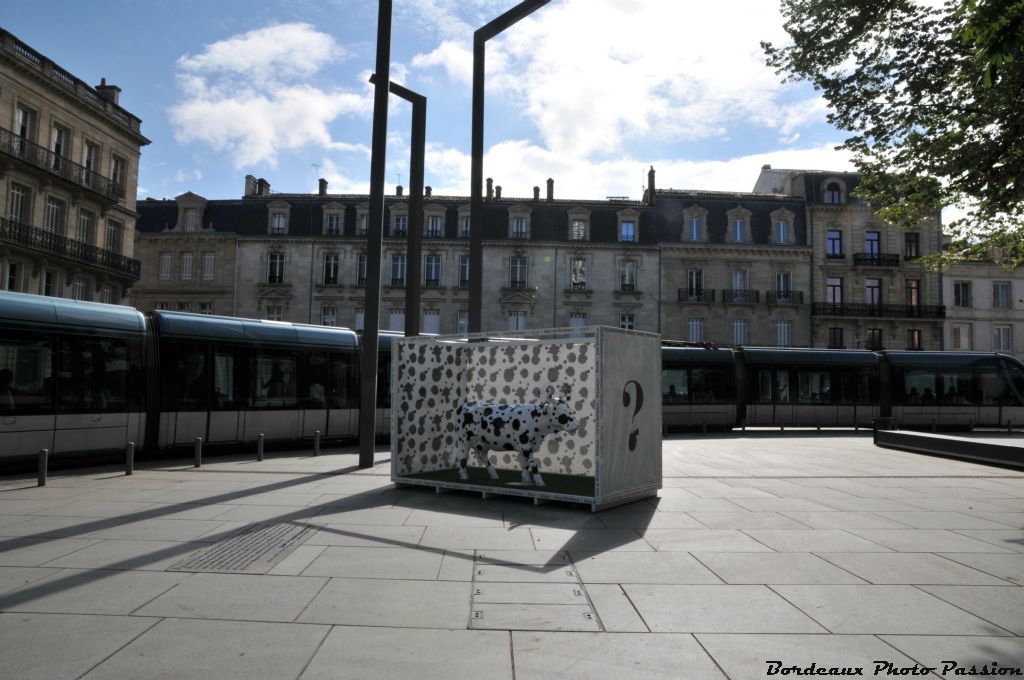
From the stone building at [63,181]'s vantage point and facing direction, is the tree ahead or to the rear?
ahead

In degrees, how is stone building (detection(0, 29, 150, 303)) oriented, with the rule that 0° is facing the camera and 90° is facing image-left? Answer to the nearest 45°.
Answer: approximately 315°

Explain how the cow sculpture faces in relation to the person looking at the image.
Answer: facing to the right of the viewer

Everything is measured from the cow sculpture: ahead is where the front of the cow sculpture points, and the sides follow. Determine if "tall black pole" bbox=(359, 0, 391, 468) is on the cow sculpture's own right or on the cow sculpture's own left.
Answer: on the cow sculpture's own left

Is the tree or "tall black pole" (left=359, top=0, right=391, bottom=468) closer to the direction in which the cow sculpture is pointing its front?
the tree

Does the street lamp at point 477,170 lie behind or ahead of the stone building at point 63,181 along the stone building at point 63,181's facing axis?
ahead

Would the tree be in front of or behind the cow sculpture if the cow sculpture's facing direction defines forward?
in front

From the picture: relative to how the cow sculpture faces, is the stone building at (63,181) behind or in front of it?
behind

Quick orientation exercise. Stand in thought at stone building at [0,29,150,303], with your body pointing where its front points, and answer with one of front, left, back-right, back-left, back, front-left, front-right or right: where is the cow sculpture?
front-right
